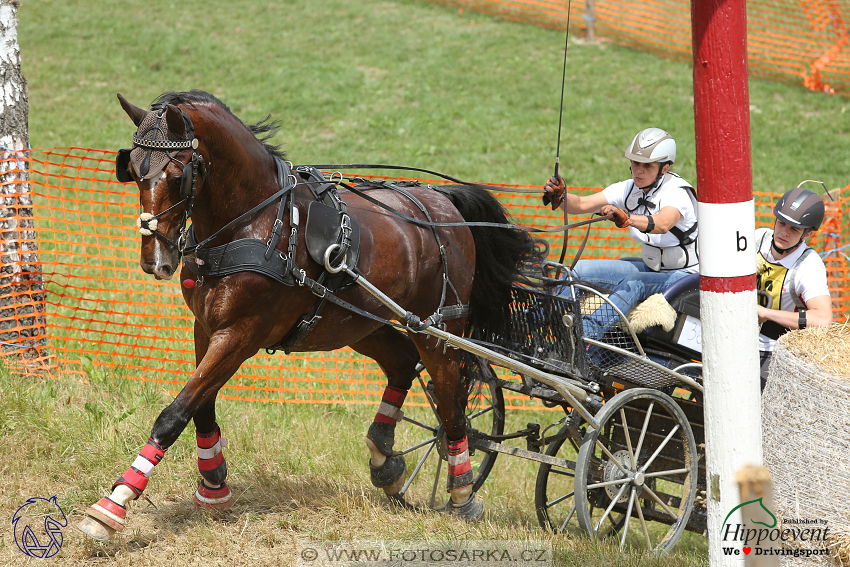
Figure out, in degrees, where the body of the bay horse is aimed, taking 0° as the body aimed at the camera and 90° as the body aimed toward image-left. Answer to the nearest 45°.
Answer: approximately 45°

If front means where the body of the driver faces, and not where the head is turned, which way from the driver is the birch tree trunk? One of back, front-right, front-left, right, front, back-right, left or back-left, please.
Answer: front-right

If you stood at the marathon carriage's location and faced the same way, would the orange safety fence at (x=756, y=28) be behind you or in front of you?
behind

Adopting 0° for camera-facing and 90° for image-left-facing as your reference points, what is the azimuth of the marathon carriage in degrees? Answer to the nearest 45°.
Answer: approximately 45°

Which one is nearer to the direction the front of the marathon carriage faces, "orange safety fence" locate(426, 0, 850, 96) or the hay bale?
the hay bale

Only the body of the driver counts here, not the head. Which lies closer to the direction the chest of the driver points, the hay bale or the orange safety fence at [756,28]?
the hay bale

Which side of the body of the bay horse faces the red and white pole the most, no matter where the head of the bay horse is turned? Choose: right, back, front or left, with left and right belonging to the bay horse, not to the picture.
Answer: left

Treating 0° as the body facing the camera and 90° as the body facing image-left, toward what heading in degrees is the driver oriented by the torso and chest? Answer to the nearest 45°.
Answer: approximately 45°

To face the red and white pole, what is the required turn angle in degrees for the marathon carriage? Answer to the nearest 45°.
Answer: approximately 45° to its left

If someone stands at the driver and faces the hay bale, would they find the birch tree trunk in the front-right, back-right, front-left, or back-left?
back-right

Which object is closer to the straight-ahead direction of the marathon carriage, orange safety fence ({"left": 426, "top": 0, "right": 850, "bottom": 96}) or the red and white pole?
the red and white pole
